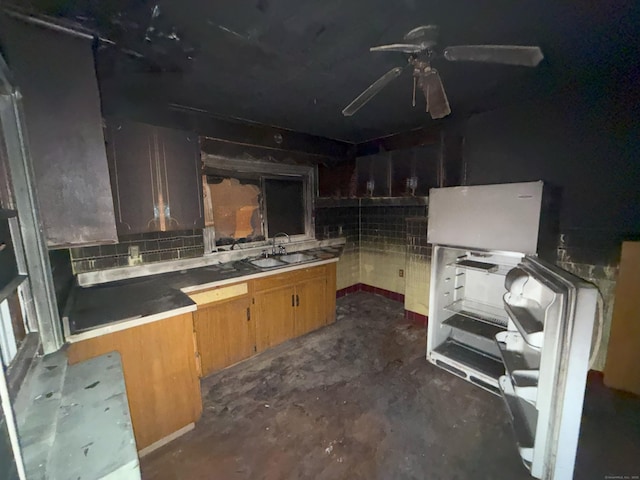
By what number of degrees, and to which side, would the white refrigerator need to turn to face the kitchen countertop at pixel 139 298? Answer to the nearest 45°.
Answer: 0° — it already faces it

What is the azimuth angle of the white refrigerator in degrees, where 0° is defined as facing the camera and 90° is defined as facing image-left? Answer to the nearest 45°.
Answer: approximately 45°

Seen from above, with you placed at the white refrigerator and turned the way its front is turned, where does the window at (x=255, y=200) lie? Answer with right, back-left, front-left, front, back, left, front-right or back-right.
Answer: front-right

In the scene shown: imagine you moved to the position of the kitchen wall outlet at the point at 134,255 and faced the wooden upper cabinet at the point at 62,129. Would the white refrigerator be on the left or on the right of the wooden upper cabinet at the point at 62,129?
left

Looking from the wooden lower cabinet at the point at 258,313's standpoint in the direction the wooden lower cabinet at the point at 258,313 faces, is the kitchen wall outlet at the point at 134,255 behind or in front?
behind

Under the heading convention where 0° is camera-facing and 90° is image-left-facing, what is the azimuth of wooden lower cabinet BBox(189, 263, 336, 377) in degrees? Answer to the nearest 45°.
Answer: approximately 315°

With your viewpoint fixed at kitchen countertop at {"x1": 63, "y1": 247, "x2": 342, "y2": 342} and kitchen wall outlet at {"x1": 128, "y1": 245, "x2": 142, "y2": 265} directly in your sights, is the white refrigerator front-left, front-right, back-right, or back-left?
back-right
